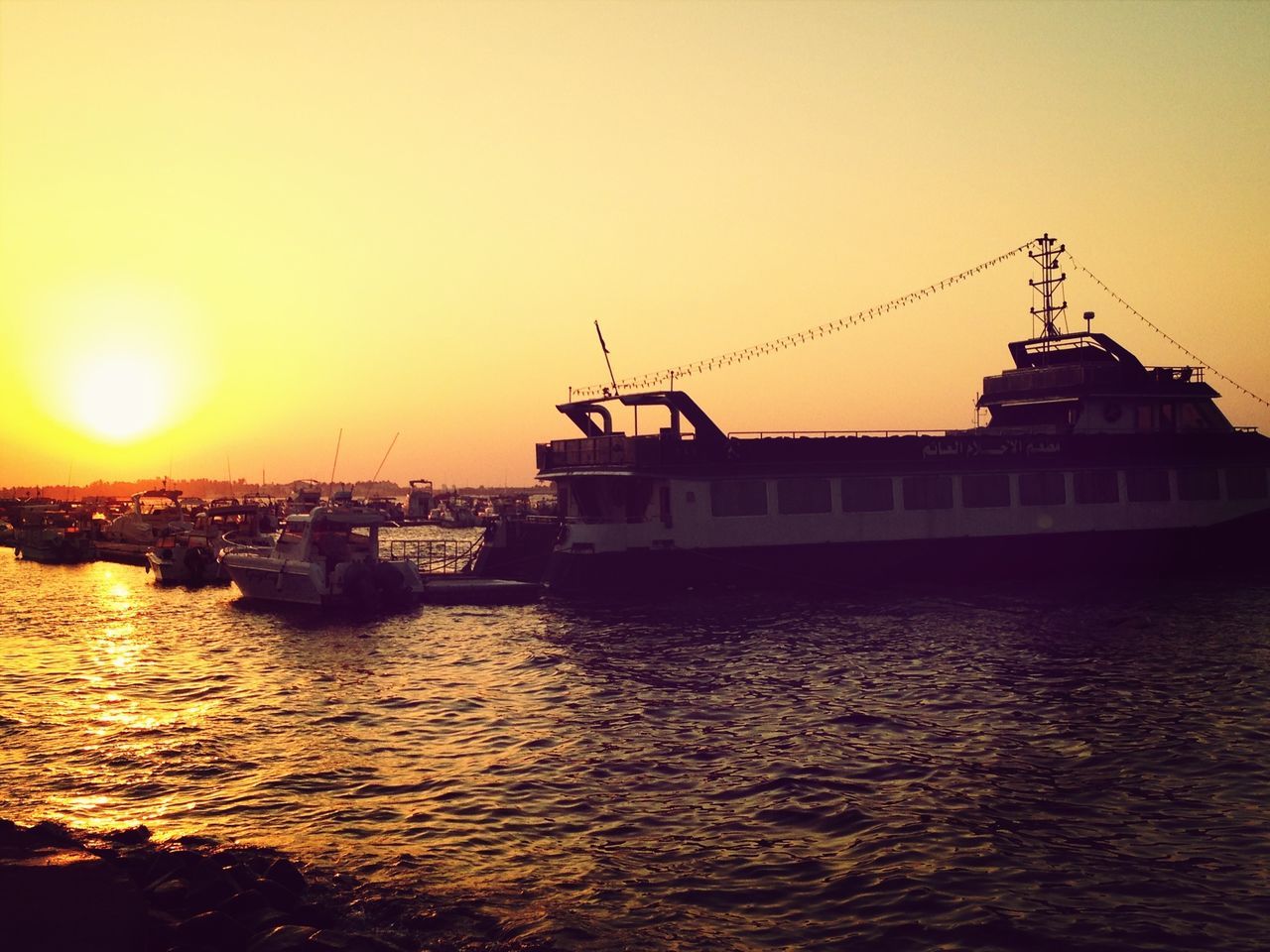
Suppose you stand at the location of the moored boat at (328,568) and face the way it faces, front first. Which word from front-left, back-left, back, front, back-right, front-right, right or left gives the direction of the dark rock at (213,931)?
back-left

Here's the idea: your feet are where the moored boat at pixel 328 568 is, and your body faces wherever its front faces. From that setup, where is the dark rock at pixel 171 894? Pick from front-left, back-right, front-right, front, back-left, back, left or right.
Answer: back-left

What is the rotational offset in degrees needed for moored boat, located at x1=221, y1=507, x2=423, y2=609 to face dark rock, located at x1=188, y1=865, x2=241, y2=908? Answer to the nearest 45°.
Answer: approximately 135° to its left

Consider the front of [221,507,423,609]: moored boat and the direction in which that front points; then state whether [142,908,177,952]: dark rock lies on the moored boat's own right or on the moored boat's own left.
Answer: on the moored boat's own left

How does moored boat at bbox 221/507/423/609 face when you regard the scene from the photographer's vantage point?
facing away from the viewer and to the left of the viewer

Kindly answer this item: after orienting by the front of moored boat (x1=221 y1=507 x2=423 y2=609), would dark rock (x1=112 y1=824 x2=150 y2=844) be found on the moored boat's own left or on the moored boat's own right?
on the moored boat's own left

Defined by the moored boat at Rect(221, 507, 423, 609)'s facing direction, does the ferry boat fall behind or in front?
behind

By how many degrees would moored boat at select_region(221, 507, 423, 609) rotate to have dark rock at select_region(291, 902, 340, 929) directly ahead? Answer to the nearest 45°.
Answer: approximately 135° to its left

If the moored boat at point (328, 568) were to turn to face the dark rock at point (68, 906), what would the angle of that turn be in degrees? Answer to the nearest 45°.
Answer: approximately 135° to its left

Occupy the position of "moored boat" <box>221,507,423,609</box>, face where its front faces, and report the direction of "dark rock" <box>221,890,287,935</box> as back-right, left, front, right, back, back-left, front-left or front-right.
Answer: back-left
